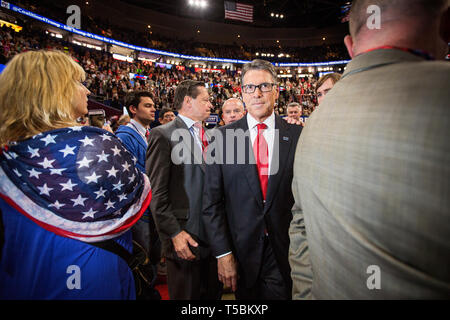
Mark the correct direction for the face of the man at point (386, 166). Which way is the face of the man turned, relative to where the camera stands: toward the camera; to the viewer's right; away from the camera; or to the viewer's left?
away from the camera

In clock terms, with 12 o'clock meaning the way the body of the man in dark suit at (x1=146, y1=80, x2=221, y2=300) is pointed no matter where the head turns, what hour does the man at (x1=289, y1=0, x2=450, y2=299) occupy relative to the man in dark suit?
The man is roughly at 1 o'clock from the man in dark suit.

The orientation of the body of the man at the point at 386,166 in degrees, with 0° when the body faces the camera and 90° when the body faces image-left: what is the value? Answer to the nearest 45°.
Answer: approximately 180°

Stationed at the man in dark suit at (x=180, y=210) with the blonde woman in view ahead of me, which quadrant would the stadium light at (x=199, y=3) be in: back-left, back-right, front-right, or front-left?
back-right

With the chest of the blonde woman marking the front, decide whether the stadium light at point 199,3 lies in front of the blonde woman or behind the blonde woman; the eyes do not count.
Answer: in front

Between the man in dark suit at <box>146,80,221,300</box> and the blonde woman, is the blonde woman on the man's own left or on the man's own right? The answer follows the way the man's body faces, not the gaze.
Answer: on the man's own right

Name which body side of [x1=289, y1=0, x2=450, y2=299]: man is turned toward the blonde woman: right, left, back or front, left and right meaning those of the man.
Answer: left

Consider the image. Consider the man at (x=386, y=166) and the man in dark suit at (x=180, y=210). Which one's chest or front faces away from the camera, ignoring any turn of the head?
the man

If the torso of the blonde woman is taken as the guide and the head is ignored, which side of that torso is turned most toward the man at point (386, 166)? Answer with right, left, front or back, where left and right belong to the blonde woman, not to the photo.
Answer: right

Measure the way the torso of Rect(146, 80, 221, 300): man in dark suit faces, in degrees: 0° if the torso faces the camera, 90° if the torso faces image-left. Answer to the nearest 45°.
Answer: approximately 315°

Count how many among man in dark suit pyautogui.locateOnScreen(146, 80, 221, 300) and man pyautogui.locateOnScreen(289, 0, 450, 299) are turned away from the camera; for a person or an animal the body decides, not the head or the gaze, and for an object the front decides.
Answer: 1

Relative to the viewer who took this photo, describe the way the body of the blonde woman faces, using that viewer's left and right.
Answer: facing away from the viewer and to the right of the viewer
